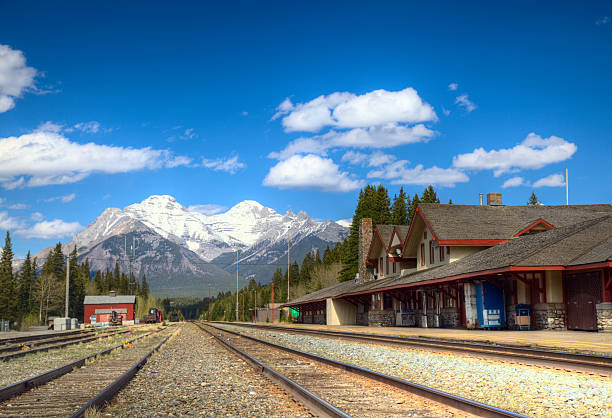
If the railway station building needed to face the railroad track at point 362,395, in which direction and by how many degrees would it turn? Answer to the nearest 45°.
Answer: approximately 45° to its left

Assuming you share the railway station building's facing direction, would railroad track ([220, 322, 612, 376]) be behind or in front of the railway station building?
in front

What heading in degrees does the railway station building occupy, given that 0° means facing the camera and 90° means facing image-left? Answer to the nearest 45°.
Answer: approximately 45°

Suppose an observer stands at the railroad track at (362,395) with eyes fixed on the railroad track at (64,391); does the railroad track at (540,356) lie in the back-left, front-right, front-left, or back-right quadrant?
back-right

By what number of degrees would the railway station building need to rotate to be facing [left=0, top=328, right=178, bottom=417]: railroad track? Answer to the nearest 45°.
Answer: approximately 45° to its left
